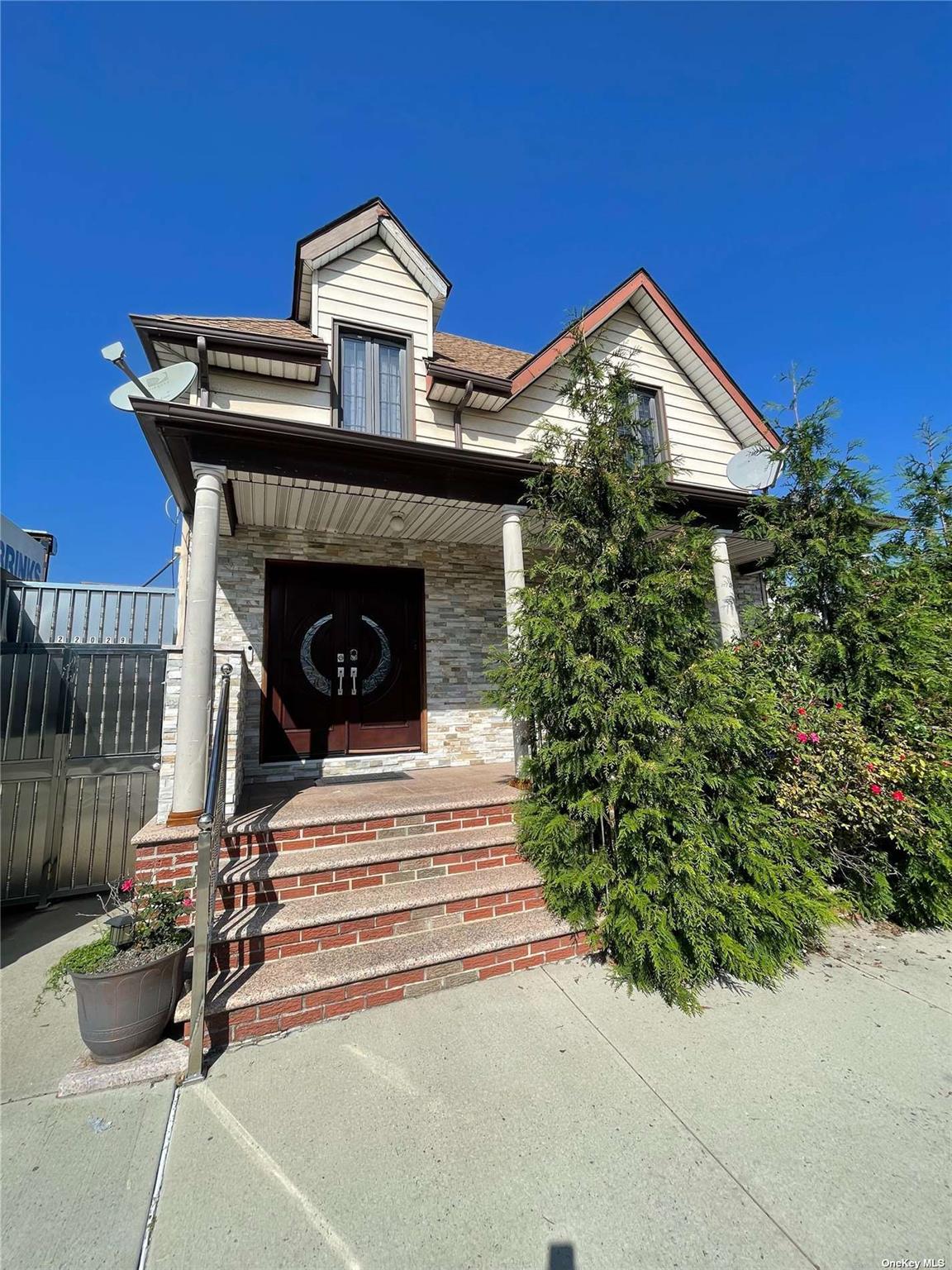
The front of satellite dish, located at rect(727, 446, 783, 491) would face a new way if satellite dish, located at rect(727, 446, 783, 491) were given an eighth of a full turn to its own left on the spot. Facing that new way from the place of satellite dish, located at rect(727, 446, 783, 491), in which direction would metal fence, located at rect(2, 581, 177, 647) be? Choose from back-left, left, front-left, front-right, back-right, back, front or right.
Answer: front-right

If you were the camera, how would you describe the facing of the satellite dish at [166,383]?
facing the viewer and to the left of the viewer

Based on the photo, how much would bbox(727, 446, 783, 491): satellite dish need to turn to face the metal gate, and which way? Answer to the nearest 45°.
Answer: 0° — it already faces it

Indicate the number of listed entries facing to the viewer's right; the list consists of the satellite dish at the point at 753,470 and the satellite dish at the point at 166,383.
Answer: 0

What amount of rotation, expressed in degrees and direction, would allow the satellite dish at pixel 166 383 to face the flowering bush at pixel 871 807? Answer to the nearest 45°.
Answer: approximately 90° to its left
